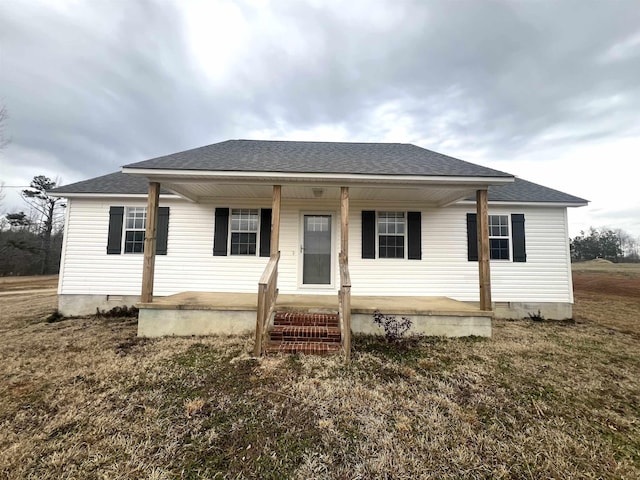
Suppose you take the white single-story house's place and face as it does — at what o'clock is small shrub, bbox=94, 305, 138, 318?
The small shrub is roughly at 3 o'clock from the white single-story house.

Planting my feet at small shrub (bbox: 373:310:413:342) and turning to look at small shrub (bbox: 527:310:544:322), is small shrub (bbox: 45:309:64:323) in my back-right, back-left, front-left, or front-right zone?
back-left

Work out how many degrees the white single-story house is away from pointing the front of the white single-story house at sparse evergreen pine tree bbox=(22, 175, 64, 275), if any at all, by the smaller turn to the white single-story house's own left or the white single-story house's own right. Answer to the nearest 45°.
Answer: approximately 135° to the white single-story house's own right

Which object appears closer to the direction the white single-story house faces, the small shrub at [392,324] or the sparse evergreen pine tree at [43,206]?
the small shrub

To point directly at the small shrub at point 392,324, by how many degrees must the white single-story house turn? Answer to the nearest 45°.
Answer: approximately 45° to its left

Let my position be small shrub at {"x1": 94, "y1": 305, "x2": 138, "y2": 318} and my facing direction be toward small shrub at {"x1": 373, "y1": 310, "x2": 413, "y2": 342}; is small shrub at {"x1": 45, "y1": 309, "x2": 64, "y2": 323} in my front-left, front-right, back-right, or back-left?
back-right

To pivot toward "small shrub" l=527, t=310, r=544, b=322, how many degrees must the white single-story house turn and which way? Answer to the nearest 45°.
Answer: approximately 90° to its left

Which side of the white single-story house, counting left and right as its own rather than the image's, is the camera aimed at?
front
